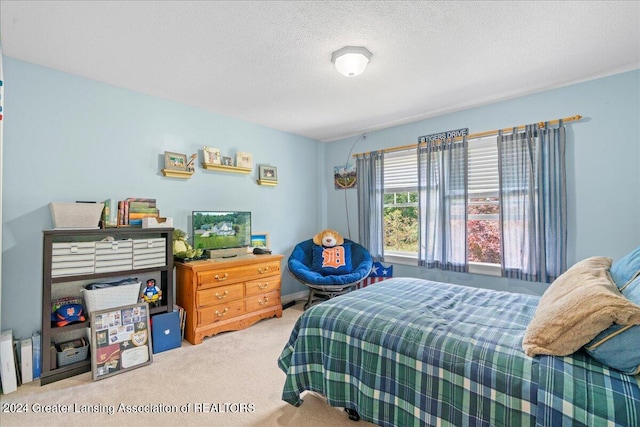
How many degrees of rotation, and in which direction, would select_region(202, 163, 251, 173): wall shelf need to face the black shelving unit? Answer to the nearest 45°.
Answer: approximately 90° to its right

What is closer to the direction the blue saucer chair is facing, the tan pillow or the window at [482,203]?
the tan pillow

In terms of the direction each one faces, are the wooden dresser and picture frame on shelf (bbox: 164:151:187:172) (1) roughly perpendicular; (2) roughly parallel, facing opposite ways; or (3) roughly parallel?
roughly parallel

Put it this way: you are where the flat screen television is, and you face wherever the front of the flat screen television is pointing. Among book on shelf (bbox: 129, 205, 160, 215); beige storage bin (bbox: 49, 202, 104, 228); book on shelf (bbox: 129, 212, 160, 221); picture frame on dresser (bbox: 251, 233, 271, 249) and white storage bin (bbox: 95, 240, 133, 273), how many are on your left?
1

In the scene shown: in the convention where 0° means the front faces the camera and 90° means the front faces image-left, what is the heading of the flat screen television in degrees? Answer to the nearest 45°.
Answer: approximately 315°

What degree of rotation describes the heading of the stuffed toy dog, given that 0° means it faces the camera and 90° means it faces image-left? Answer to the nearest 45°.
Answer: approximately 0°

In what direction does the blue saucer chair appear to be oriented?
toward the camera

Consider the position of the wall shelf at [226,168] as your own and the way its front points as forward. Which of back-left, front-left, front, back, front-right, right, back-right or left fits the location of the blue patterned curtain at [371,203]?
front-left

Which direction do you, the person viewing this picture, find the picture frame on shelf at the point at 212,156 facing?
facing the viewer and to the right of the viewer

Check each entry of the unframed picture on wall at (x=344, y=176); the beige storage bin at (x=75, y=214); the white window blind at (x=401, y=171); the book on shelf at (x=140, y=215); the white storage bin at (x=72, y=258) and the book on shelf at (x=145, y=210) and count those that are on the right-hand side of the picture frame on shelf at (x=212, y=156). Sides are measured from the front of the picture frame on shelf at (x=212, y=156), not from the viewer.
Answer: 4
